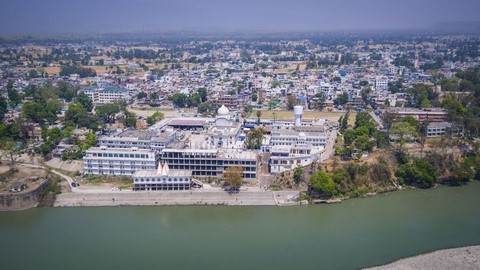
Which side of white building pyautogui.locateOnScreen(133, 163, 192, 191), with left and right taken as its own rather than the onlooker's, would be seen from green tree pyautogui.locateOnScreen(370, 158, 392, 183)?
left

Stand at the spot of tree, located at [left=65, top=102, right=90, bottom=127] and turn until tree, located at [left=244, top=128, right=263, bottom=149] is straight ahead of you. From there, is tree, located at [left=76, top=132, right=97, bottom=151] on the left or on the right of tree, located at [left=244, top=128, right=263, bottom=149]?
right

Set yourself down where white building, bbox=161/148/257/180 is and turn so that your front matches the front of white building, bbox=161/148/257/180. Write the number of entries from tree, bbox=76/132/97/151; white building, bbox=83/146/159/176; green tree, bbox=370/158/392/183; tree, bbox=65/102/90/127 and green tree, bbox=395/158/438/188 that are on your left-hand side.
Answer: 2

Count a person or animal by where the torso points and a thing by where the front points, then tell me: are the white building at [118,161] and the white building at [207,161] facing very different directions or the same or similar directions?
same or similar directions

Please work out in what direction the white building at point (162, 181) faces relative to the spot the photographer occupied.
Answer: facing the viewer

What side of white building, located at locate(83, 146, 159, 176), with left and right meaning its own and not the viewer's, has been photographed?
front

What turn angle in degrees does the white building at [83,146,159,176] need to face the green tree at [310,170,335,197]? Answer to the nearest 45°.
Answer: approximately 45° to its left

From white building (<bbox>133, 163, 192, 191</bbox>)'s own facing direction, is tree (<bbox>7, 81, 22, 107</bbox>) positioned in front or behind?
behind

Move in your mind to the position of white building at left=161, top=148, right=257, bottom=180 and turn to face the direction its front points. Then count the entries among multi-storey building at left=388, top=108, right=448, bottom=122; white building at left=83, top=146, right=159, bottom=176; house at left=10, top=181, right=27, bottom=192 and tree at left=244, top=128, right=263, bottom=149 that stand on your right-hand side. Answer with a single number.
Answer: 2

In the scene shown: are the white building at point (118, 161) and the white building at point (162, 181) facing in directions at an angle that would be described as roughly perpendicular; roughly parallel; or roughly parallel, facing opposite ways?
roughly parallel

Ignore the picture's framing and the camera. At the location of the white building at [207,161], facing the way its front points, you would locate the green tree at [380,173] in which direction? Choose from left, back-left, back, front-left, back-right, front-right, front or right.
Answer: left

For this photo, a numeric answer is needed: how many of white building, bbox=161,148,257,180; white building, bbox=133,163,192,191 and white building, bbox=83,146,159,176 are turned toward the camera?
3
